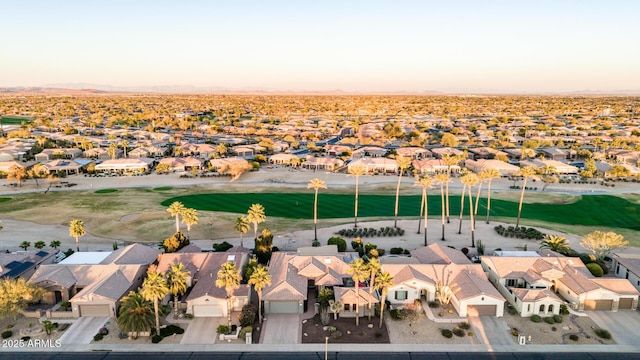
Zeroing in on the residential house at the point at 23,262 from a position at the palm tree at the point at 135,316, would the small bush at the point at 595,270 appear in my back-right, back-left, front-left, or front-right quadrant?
back-right

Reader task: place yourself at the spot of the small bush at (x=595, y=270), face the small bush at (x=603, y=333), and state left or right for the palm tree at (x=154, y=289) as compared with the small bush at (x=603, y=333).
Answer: right

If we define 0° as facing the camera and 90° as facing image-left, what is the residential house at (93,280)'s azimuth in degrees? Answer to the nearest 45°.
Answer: approximately 0°

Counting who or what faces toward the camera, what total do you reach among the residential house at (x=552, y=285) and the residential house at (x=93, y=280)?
2

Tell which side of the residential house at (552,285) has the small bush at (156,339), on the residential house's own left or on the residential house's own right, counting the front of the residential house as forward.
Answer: on the residential house's own right

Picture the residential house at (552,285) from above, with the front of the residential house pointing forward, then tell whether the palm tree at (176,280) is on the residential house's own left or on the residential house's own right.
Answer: on the residential house's own right

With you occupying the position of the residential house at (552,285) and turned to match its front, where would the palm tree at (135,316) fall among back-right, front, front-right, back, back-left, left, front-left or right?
front-right

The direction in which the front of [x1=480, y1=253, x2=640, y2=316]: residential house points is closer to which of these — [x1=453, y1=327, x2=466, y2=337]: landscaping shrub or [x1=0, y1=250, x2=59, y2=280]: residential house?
the landscaping shrub

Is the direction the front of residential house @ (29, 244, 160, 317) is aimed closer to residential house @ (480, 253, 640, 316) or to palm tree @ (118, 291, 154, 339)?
the palm tree

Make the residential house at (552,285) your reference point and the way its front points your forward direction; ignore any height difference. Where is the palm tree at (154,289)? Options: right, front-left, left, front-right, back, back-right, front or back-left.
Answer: front-right

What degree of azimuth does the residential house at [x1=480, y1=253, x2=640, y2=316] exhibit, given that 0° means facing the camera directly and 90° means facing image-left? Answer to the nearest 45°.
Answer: approximately 0°

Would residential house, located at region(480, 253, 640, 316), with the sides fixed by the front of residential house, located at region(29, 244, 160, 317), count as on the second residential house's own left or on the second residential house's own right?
on the second residential house's own left

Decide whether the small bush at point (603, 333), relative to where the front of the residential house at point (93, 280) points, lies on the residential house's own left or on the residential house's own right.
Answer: on the residential house's own left

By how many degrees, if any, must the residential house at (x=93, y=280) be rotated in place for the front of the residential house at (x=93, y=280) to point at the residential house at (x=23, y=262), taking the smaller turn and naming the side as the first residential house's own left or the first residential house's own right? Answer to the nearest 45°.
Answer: approximately 135° to the first residential house's own right

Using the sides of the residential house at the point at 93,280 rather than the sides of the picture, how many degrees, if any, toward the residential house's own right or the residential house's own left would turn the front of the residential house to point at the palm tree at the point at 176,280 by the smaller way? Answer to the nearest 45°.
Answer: approximately 45° to the residential house's own left
